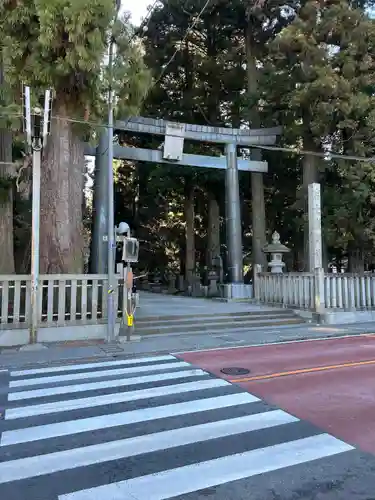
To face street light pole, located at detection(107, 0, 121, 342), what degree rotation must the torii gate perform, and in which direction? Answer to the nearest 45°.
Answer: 0° — it already faces it

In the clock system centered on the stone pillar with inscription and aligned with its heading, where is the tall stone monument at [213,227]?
The tall stone monument is roughly at 5 o'clock from the stone pillar with inscription.

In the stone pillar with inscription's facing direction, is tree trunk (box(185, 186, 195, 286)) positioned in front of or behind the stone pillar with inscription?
behind

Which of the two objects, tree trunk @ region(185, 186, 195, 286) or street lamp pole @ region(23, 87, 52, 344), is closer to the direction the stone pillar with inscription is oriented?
the street lamp pole

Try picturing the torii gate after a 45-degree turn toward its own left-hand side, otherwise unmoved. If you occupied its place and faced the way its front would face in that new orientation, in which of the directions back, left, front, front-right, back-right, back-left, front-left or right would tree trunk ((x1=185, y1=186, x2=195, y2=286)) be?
back-left

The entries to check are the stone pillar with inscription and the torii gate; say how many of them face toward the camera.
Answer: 2

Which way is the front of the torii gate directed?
toward the camera

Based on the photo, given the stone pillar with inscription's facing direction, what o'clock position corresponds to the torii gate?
The torii gate is roughly at 4 o'clock from the stone pillar with inscription.

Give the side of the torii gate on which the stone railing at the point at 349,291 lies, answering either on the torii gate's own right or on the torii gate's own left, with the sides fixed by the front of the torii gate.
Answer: on the torii gate's own left

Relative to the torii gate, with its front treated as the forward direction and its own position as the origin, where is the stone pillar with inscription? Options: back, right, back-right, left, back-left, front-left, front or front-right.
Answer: front-left

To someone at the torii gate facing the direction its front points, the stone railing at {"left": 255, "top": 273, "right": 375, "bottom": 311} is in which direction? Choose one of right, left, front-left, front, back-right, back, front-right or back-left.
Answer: front-left
